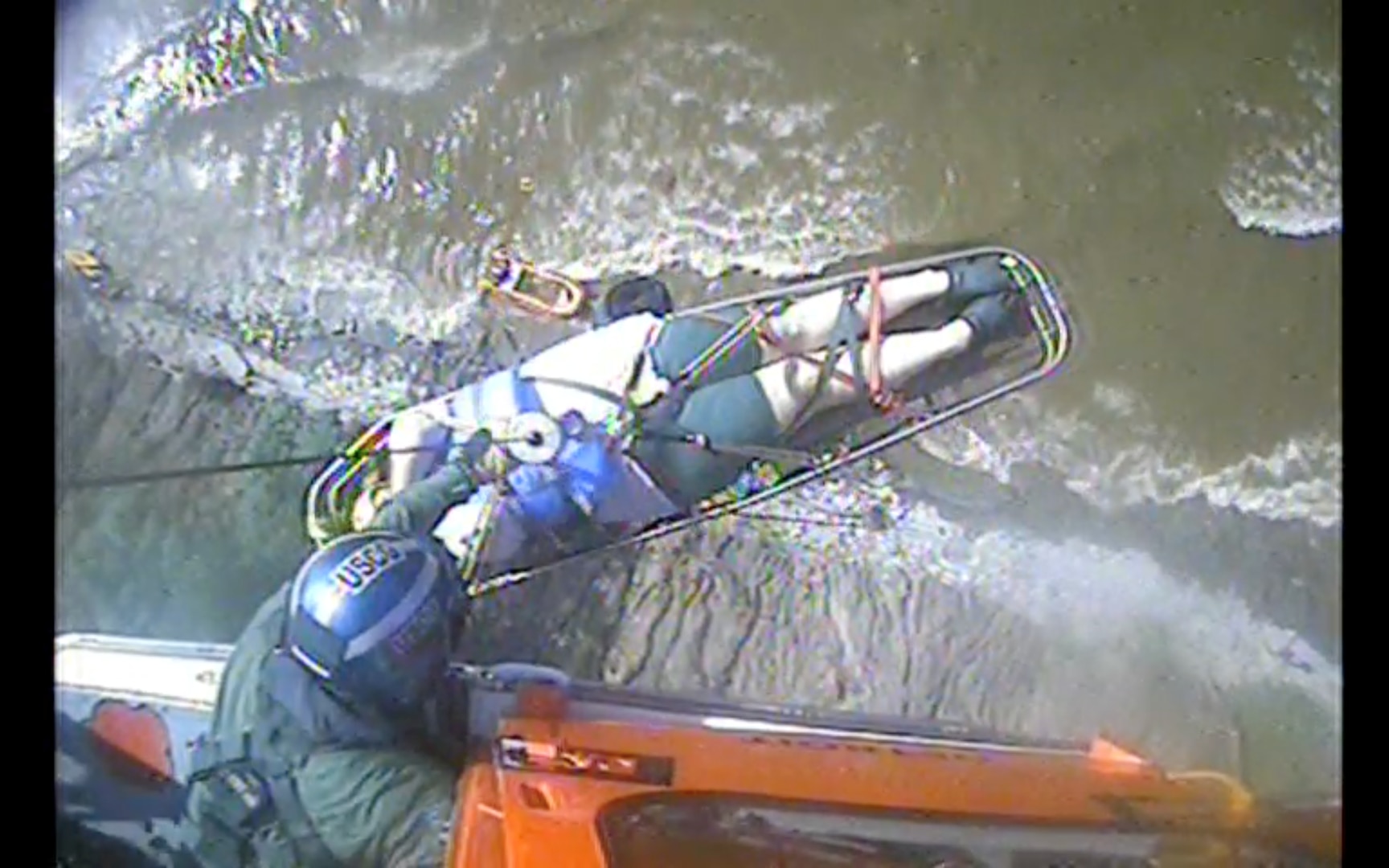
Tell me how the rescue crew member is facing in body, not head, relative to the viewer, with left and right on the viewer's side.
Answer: facing away from the viewer and to the right of the viewer
